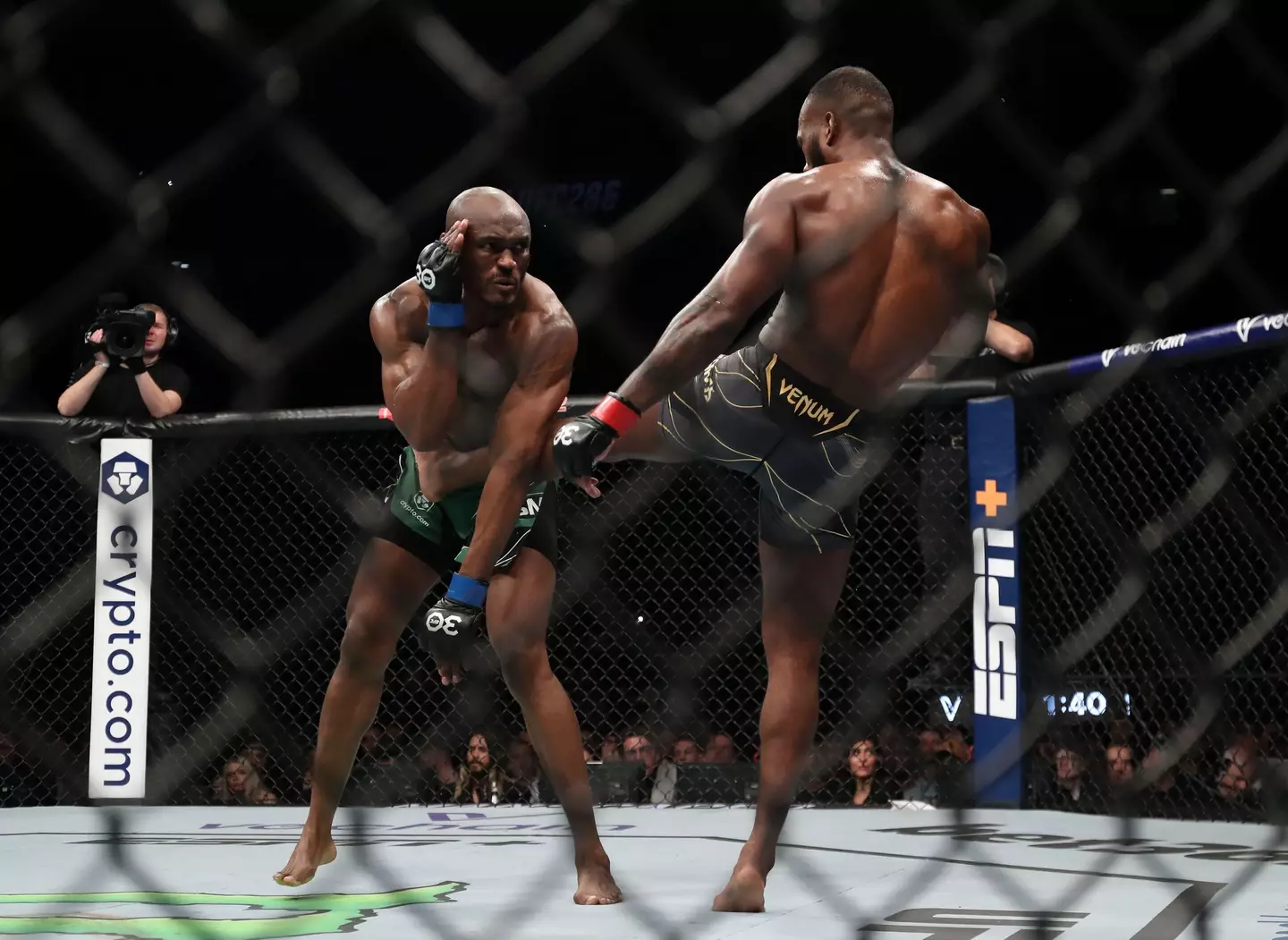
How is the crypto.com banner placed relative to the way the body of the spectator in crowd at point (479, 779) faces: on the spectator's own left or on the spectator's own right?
on the spectator's own right

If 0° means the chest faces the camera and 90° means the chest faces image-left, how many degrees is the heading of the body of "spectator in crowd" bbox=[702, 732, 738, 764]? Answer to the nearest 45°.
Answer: approximately 0°

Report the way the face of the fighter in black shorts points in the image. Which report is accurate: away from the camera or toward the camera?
away from the camera

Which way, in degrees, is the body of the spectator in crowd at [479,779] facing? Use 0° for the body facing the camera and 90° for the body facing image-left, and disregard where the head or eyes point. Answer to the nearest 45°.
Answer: approximately 0°

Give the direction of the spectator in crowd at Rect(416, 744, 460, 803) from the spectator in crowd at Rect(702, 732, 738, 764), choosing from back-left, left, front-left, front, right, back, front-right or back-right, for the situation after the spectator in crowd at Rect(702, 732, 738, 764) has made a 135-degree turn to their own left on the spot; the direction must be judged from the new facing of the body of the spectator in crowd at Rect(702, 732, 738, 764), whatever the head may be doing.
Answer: back-left

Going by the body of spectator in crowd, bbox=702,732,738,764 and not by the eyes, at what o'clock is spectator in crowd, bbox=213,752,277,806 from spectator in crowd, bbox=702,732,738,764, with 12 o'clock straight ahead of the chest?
spectator in crowd, bbox=213,752,277,806 is roughly at 3 o'clock from spectator in crowd, bbox=702,732,738,764.

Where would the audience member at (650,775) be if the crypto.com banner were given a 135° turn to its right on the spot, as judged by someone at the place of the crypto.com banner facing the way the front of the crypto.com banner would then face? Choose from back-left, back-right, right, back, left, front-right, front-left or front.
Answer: back-right

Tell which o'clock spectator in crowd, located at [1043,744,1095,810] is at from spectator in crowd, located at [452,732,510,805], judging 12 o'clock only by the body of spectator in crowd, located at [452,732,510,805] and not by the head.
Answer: spectator in crowd, located at [1043,744,1095,810] is roughly at 10 o'clock from spectator in crowd, located at [452,732,510,805].

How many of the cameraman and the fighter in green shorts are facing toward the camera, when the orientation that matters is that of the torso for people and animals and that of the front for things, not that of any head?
2
